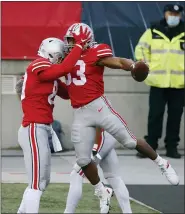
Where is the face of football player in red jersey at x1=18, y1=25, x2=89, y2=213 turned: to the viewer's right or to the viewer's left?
to the viewer's right

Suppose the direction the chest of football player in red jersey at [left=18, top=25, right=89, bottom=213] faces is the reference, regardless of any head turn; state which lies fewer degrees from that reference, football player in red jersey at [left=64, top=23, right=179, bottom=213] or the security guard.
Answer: the football player in red jersey

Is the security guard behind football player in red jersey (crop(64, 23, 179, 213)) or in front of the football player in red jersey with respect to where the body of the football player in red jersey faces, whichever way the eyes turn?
behind

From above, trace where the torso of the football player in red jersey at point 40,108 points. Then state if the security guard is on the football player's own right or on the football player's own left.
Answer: on the football player's own left

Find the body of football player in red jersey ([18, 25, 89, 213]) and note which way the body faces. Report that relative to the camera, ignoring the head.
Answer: to the viewer's right

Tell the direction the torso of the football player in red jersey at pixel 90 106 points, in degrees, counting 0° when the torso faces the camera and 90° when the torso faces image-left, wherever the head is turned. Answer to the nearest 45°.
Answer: approximately 45°

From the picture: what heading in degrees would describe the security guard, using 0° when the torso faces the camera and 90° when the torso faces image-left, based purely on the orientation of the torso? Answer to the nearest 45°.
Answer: approximately 0°
